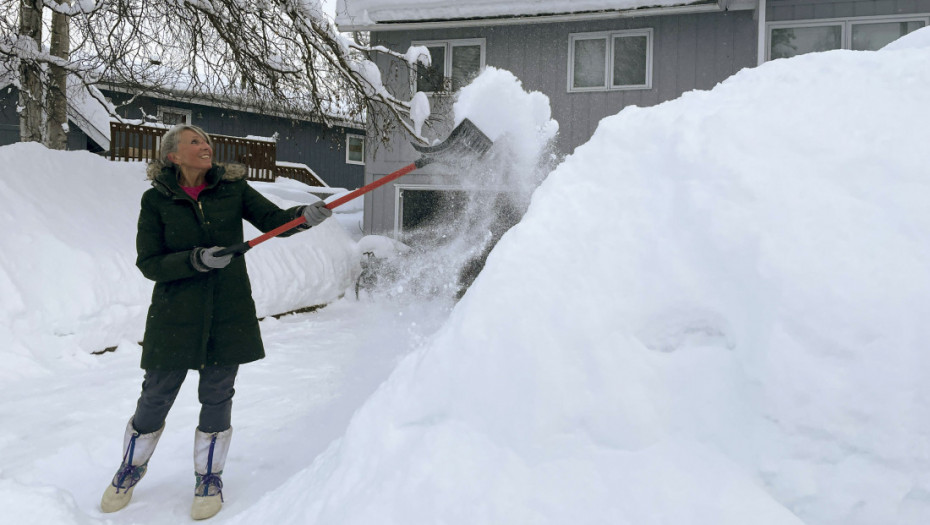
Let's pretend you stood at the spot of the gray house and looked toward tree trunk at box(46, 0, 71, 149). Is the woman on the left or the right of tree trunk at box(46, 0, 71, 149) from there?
left

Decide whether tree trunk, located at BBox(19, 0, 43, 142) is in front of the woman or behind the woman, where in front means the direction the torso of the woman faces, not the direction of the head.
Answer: behind

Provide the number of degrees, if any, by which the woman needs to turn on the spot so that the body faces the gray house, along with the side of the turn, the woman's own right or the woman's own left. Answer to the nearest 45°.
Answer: approximately 135° to the woman's own left

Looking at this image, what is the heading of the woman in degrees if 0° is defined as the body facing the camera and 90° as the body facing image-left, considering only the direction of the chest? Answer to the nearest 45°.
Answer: approximately 0°

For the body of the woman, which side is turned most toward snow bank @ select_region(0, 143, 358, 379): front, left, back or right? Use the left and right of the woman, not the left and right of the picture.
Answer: back

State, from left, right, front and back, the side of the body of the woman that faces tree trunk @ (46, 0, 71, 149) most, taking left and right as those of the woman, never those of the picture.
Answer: back
